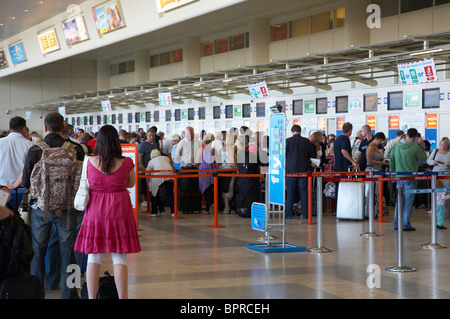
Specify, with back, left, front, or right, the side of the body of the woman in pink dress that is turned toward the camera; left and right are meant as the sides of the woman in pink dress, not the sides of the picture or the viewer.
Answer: back

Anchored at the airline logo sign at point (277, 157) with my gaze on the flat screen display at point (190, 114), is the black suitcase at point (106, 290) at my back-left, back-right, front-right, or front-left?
back-left

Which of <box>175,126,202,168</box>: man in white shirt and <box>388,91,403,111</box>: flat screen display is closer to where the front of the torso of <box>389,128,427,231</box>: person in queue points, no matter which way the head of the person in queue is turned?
the flat screen display

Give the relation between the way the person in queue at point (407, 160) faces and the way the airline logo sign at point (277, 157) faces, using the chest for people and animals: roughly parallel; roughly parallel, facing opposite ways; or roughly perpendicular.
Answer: roughly parallel, facing opposite ways

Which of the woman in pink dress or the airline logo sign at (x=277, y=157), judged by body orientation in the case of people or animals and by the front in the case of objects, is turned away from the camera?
the woman in pink dress

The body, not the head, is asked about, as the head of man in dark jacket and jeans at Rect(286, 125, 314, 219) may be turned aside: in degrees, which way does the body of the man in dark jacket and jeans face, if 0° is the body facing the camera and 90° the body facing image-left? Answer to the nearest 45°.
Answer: approximately 180°

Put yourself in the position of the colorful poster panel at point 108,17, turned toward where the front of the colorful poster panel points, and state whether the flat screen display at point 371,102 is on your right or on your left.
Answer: on your left

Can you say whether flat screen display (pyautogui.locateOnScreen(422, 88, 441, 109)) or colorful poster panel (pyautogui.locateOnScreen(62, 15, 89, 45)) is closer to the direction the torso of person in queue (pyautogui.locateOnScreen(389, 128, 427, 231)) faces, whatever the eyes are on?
the flat screen display

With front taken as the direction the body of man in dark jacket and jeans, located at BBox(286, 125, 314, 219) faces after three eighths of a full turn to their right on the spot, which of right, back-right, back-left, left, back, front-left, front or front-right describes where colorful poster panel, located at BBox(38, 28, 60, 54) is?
back

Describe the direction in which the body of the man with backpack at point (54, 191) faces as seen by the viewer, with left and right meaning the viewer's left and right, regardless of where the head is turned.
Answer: facing away from the viewer

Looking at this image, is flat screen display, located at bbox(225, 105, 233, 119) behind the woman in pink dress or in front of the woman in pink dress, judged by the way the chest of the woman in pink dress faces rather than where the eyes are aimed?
in front

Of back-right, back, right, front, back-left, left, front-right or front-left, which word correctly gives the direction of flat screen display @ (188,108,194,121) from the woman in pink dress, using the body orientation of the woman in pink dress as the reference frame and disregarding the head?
front

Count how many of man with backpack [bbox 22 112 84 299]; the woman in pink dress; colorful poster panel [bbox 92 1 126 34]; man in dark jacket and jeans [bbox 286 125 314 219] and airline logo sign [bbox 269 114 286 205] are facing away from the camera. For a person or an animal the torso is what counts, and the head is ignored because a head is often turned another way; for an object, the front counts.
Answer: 3

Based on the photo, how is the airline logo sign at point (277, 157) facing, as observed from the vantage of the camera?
facing the viewer and to the left of the viewer

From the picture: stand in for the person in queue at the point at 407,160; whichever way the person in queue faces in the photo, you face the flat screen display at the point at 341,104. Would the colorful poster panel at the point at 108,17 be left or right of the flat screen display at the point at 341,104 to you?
left

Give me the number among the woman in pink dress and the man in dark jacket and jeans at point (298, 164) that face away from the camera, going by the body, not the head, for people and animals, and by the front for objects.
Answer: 2

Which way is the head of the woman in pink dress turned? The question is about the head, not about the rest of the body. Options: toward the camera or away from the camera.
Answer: away from the camera
